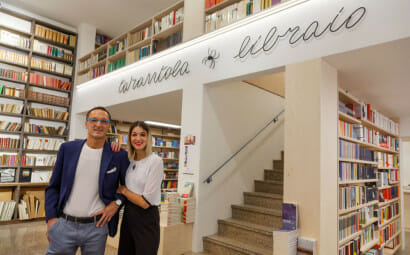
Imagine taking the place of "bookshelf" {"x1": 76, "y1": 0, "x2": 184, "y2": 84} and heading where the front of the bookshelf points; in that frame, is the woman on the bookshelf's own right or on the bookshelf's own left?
on the bookshelf's own left

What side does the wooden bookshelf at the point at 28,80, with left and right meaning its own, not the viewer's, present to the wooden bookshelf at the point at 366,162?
front

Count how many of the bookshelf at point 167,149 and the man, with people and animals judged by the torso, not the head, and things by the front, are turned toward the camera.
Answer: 2

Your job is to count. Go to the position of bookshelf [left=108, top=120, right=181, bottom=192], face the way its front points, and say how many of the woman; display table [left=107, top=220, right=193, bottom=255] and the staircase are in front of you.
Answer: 3

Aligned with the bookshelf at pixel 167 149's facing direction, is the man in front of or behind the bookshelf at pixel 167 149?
in front

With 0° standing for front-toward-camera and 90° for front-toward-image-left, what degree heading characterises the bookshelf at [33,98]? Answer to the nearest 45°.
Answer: approximately 315°

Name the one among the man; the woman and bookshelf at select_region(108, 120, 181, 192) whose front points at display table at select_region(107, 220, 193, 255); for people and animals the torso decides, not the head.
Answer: the bookshelf

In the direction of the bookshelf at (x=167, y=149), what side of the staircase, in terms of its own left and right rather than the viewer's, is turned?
right
